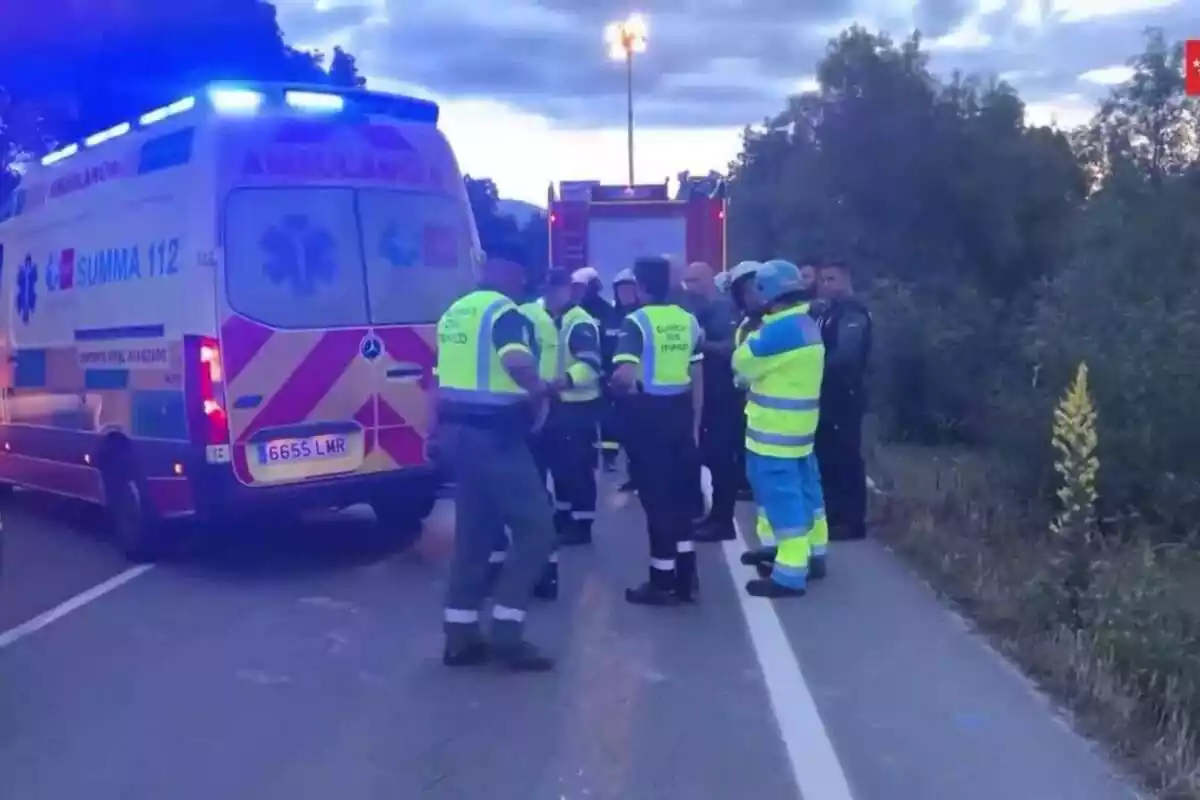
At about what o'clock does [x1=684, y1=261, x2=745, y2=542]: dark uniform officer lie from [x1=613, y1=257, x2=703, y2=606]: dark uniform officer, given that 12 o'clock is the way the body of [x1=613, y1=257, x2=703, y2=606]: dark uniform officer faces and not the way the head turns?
[x1=684, y1=261, x2=745, y2=542]: dark uniform officer is roughly at 2 o'clock from [x1=613, y1=257, x2=703, y2=606]: dark uniform officer.

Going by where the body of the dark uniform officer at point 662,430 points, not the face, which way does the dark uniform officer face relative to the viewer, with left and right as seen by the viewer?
facing away from the viewer and to the left of the viewer

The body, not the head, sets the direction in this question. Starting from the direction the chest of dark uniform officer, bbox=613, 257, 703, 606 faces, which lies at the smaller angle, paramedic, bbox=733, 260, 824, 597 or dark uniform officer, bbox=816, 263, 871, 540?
the dark uniform officer

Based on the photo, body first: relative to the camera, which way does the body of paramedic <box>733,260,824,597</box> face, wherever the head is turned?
to the viewer's left

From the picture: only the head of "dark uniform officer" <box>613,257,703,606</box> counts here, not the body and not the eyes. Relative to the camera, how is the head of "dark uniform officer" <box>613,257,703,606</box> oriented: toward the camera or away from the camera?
away from the camera

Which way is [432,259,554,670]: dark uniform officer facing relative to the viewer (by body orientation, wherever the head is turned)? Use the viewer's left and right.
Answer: facing away from the viewer and to the right of the viewer

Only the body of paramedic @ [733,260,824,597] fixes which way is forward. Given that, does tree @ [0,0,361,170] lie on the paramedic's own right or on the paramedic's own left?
on the paramedic's own right

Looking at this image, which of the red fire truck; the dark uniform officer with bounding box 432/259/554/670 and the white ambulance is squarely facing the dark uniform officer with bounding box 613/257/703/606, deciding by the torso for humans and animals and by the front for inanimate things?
the dark uniform officer with bounding box 432/259/554/670

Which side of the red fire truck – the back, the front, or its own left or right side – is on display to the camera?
back

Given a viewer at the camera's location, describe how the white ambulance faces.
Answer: facing away from the viewer and to the left of the viewer

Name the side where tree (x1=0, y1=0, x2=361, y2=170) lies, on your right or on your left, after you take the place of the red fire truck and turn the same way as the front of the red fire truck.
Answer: on your left

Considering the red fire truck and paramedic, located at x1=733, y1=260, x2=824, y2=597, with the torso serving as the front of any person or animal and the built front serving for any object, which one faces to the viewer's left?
the paramedic

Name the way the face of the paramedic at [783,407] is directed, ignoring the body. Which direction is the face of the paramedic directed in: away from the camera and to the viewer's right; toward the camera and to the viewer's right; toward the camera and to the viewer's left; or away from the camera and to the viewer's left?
away from the camera and to the viewer's left
